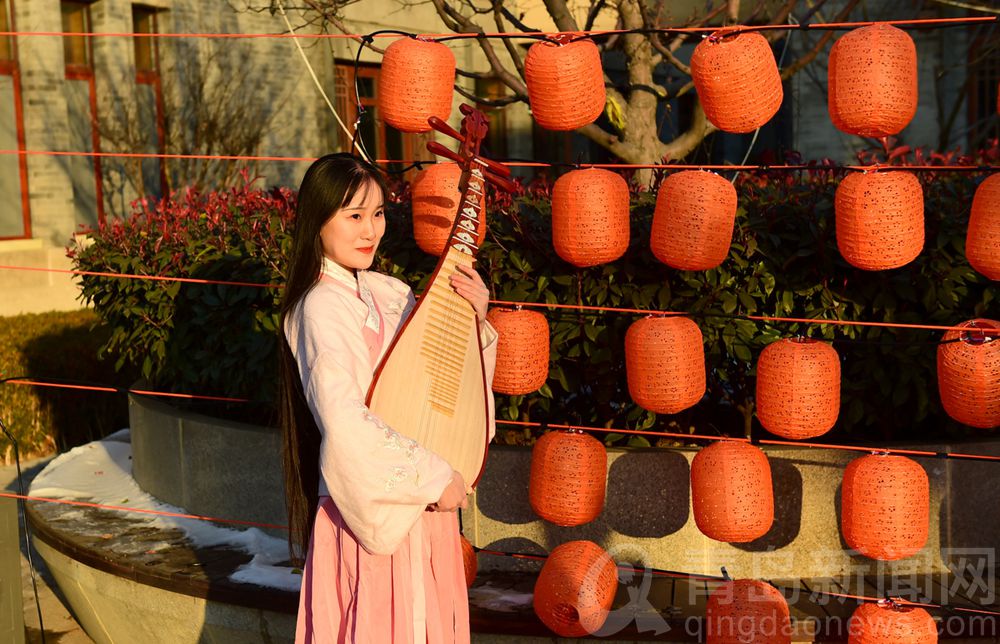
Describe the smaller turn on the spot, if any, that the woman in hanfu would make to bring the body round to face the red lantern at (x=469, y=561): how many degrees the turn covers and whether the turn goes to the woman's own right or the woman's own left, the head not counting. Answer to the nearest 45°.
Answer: approximately 135° to the woman's own left

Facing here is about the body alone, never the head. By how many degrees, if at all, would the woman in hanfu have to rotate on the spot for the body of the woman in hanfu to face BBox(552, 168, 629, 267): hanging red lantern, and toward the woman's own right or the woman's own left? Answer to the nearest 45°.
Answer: approximately 90° to the woman's own left

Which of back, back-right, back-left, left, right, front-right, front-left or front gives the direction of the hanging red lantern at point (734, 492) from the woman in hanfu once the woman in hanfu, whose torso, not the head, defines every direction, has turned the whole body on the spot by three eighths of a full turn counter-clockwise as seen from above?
front-right

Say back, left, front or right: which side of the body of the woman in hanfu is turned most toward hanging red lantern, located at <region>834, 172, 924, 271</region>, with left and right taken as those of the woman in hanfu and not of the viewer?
left

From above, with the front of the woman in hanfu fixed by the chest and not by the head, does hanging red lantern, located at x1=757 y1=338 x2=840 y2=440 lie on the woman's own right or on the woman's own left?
on the woman's own left

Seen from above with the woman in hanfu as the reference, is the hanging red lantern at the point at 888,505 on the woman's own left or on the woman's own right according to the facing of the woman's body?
on the woman's own left

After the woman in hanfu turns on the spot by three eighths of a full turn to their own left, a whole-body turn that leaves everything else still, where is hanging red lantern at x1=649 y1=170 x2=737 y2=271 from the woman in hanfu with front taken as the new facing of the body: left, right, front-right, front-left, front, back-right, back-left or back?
front-right

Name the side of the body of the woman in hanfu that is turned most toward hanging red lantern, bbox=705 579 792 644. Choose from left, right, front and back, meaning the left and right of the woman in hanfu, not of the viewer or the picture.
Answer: left

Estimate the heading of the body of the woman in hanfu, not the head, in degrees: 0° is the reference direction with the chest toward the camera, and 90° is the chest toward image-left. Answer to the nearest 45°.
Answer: approximately 315°

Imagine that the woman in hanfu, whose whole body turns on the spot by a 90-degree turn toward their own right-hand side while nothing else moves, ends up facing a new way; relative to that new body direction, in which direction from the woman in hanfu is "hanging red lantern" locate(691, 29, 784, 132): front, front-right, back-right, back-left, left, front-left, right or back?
back
